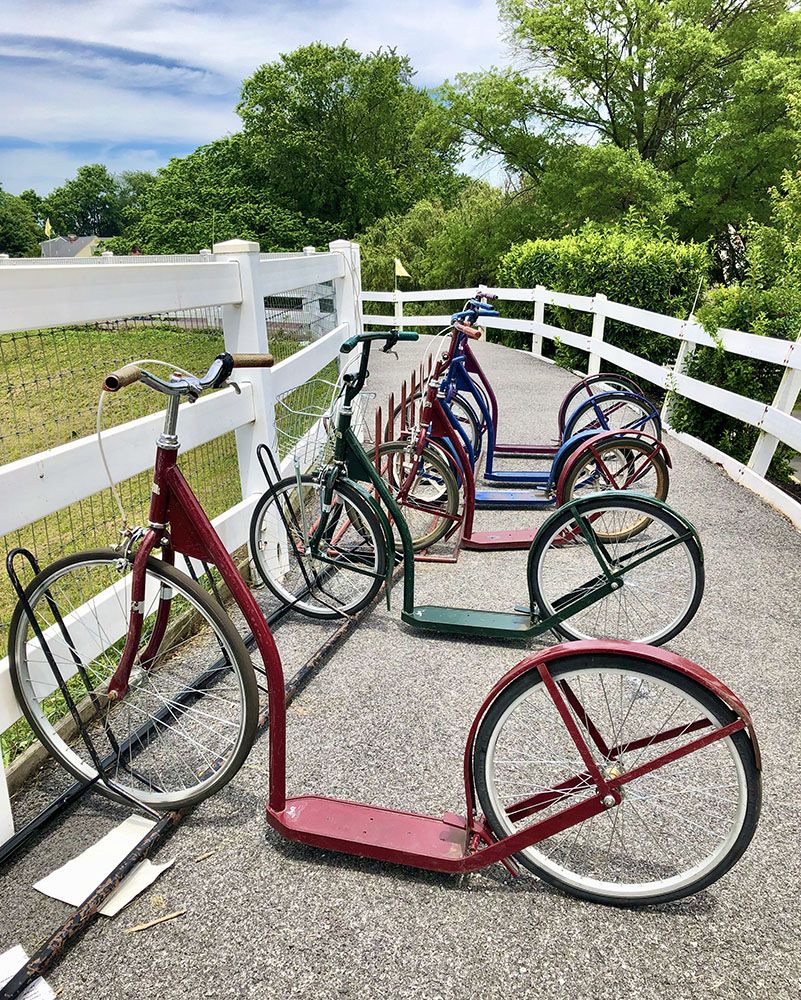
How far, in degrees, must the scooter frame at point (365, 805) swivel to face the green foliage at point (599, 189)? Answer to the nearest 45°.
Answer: approximately 90° to its right

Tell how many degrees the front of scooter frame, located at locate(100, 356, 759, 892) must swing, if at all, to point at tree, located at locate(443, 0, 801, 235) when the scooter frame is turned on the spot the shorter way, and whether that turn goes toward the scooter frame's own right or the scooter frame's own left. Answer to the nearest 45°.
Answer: approximately 90° to the scooter frame's own right

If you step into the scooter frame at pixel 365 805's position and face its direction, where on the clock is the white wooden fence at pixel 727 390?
The white wooden fence is roughly at 4 o'clock from the scooter frame.

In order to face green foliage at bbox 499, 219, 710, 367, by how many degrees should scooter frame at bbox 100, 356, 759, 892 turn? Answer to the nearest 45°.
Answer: approximately 90° to its right

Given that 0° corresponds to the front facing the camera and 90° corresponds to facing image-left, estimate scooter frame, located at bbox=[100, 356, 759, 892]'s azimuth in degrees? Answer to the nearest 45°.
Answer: approximately 90°

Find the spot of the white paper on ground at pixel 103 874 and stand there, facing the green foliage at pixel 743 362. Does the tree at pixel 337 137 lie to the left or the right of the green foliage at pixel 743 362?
left

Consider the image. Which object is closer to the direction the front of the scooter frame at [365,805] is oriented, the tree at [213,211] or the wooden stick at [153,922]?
the wooden stick

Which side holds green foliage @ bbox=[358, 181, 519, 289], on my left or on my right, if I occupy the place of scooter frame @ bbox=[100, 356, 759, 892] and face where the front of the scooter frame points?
on my right

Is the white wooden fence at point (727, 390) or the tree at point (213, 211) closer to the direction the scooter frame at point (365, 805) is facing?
the tree

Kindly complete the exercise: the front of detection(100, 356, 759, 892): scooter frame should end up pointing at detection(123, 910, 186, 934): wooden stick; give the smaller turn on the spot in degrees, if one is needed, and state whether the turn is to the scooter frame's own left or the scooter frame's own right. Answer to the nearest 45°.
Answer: approximately 45° to the scooter frame's own left

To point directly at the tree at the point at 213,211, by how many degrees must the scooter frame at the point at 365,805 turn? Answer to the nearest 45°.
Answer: approximately 90° to its right

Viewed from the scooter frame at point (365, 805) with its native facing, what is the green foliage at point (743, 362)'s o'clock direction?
The green foliage is roughly at 4 o'clock from the scooter frame.
